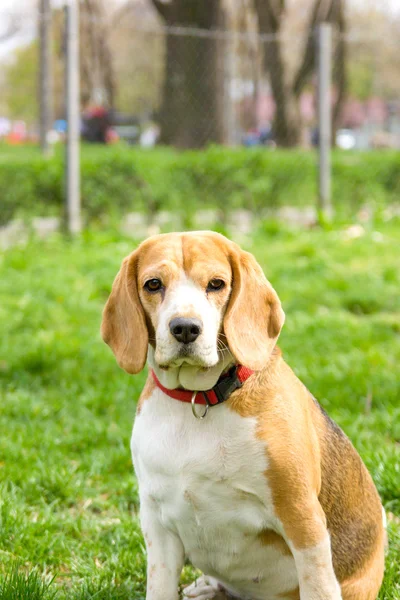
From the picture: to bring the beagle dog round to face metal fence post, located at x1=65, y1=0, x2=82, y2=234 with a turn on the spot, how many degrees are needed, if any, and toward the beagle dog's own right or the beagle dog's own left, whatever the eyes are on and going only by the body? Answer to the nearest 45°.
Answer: approximately 135° to the beagle dog's own right

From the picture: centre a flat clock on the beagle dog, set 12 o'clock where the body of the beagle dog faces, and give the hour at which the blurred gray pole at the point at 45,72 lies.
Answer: The blurred gray pole is roughly at 4 o'clock from the beagle dog.

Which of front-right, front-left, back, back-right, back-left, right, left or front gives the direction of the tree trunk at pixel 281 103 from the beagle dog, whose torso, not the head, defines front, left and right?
back-right

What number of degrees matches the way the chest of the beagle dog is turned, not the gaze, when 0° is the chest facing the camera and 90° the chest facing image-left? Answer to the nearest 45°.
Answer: approximately 45°

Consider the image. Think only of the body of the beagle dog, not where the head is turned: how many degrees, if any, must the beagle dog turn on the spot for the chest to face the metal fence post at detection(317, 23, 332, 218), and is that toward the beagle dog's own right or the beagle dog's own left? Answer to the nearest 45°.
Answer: approximately 135° to the beagle dog's own right

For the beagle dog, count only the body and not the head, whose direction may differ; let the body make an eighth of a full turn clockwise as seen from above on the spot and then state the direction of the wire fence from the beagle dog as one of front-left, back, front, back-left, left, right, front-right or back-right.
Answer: right

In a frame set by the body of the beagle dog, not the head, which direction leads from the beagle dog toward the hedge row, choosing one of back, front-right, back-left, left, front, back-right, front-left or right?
back-right

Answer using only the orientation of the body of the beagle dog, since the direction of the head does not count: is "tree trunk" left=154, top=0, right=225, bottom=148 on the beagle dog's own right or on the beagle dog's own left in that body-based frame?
on the beagle dog's own right
